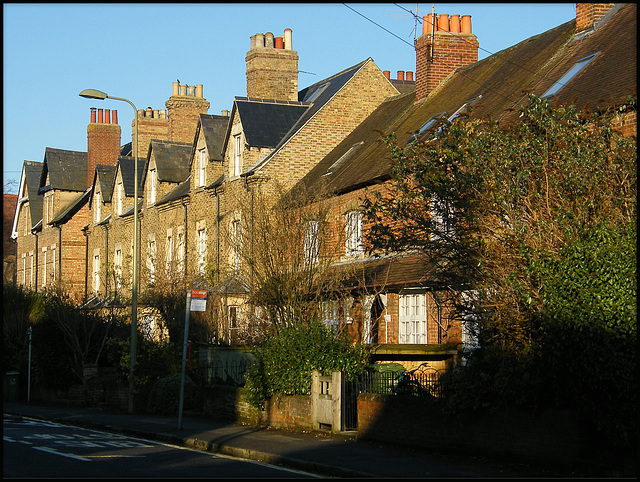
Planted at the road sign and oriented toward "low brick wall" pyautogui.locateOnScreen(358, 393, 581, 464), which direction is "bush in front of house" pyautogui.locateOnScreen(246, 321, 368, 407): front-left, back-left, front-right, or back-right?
front-left

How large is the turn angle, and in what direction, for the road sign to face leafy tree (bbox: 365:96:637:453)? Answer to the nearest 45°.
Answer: approximately 45° to its left

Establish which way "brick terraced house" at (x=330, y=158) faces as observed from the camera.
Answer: facing the viewer and to the left of the viewer

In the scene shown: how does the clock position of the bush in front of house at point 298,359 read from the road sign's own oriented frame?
The bush in front of house is roughly at 10 o'clock from the road sign.

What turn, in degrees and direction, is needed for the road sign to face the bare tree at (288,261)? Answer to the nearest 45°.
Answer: approximately 135° to its left

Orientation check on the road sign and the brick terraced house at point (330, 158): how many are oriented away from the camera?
0

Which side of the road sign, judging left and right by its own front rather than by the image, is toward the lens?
front

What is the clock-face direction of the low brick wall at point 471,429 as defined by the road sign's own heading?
The low brick wall is roughly at 11 o'clock from the road sign.
